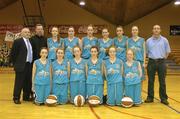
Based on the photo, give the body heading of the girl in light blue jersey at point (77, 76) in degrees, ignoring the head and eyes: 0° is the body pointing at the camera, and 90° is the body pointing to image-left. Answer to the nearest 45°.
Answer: approximately 0°

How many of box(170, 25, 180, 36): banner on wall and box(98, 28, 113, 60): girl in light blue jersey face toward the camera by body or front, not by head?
2

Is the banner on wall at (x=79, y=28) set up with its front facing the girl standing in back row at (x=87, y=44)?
yes

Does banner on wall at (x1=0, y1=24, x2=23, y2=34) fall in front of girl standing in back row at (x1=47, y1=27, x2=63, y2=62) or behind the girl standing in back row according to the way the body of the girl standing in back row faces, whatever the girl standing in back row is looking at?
behind

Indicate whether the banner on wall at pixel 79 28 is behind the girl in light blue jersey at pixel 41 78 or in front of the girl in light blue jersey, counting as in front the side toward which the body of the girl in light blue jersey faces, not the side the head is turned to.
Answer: behind

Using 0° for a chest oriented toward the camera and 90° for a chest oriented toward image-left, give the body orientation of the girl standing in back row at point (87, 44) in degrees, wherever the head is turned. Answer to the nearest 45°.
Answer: approximately 0°
